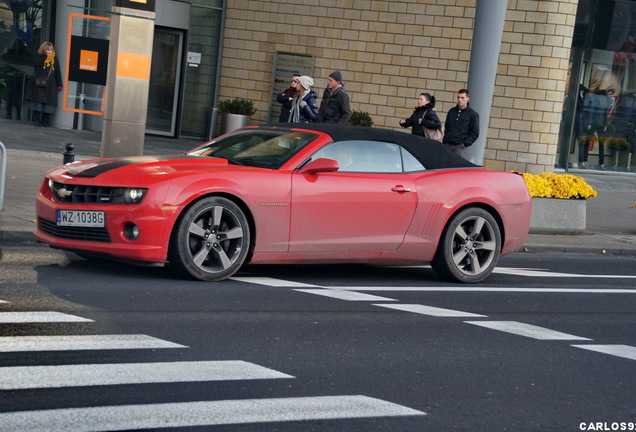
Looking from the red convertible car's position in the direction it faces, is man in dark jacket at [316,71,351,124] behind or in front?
behind

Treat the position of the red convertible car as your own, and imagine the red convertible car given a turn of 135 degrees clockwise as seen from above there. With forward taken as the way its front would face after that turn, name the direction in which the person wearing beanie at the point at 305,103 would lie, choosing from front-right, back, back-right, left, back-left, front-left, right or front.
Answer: front

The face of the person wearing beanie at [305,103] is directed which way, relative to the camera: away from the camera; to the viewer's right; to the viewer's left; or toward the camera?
to the viewer's left

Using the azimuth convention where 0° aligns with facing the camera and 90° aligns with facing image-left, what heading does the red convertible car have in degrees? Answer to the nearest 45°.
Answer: approximately 45°

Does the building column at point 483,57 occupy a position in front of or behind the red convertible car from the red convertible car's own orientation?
behind

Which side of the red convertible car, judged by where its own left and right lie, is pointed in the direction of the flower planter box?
back

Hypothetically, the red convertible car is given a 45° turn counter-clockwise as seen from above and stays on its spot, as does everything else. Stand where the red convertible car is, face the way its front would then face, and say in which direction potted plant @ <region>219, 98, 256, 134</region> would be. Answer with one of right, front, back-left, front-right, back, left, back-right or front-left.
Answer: back
